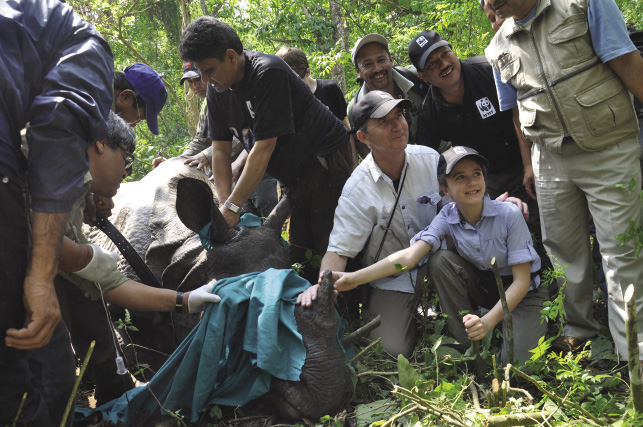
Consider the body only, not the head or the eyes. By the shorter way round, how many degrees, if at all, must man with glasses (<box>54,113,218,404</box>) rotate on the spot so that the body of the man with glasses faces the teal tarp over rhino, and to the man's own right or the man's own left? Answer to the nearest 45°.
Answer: approximately 45° to the man's own right

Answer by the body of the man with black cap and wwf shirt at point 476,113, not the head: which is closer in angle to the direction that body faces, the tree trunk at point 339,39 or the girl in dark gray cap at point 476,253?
the girl in dark gray cap

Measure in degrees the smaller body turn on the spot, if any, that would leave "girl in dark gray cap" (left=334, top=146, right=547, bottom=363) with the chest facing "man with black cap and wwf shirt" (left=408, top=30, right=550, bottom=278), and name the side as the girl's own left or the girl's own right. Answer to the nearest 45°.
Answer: approximately 180°

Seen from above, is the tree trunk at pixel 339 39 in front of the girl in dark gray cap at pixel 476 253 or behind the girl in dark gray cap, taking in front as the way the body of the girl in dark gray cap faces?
behind

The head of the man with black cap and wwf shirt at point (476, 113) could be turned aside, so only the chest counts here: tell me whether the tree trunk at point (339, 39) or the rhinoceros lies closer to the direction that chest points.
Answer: the rhinoceros

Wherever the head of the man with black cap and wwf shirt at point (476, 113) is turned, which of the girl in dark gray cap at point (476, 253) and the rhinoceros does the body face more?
the girl in dark gray cap

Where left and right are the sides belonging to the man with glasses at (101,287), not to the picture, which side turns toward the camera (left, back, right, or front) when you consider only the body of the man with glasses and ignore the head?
right

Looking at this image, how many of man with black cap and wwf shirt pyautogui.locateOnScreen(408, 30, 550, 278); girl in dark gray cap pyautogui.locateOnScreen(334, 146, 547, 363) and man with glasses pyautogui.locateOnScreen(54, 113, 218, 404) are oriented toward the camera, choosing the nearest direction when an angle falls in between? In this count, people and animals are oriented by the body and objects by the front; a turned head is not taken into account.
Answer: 2

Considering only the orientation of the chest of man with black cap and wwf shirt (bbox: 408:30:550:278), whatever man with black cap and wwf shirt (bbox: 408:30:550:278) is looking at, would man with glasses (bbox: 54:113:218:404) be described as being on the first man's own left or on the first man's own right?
on the first man's own right

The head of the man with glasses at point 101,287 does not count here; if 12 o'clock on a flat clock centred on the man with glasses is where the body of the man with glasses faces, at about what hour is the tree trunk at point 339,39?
The tree trunk is roughly at 10 o'clock from the man with glasses.

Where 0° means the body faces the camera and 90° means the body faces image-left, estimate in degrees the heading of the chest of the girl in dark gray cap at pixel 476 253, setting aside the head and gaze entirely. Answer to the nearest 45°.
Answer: approximately 0°
